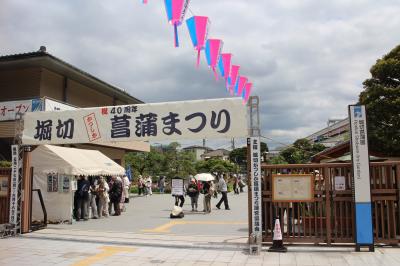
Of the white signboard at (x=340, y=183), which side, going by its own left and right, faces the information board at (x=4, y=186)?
right

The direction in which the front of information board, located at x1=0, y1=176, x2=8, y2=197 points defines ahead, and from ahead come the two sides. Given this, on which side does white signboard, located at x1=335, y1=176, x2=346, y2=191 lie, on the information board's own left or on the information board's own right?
on the information board's own left

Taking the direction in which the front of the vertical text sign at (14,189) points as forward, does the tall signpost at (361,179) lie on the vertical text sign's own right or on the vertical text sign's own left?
on the vertical text sign's own left

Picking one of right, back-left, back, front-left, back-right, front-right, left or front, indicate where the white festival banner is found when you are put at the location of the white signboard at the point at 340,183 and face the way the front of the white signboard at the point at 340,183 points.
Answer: right

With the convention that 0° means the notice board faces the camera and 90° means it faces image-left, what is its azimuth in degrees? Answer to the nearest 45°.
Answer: approximately 0°
